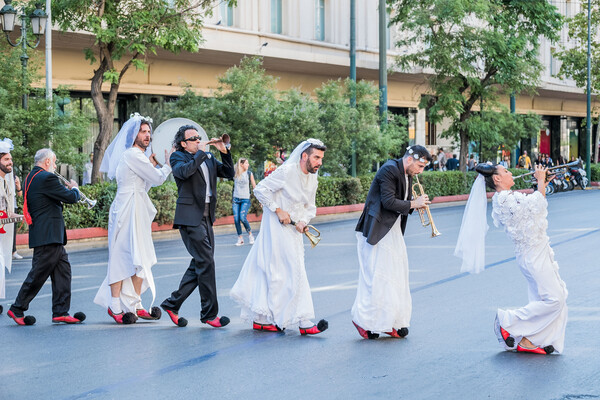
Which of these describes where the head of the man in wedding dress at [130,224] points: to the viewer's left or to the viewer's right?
to the viewer's right

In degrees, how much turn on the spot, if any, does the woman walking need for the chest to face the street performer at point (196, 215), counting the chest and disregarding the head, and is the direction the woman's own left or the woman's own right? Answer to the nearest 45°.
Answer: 0° — they already face them

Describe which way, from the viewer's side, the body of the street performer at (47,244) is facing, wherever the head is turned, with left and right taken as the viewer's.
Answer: facing to the right of the viewer

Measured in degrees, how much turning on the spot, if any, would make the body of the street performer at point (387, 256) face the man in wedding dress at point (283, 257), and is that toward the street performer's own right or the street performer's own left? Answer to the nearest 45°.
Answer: approximately 180°

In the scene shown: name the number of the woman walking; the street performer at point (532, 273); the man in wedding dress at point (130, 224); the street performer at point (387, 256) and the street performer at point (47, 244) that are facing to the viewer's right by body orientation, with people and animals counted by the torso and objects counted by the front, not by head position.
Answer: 4

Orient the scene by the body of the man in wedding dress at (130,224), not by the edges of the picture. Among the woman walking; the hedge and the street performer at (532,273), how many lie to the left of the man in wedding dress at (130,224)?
2

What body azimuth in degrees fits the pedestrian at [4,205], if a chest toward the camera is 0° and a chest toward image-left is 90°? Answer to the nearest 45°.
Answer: approximately 315°

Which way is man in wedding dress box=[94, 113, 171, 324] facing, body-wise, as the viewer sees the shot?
to the viewer's right

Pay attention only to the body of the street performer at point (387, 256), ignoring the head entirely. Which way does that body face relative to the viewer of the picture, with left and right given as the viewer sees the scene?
facing to the right of the viewer

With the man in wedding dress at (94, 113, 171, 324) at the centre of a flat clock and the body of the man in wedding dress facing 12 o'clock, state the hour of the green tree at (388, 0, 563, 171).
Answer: The green tree is roughly at 10 o'clock from the man in wedding dress.

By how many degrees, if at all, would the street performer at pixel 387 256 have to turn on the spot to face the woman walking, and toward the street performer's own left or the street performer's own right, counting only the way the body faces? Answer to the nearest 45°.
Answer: approximately 90° to the street performer's own left
